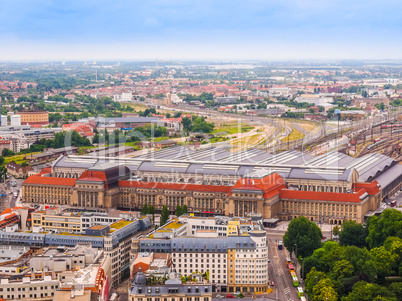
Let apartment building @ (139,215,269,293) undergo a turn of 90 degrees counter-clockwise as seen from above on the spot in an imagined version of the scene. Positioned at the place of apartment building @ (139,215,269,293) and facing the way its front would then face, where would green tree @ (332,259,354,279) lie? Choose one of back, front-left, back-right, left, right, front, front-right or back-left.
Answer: front

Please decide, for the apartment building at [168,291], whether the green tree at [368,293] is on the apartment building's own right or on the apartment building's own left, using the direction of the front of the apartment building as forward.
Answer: on the apartment building's own left

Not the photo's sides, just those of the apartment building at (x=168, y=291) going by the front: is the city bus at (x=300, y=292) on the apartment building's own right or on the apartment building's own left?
on the apartment building's own left

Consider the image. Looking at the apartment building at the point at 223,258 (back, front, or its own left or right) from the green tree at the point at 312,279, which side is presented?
left

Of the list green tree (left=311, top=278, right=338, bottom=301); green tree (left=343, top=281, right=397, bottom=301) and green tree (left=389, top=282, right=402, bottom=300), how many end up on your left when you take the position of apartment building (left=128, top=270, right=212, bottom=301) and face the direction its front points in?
3

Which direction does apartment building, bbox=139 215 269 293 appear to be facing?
toward the camera

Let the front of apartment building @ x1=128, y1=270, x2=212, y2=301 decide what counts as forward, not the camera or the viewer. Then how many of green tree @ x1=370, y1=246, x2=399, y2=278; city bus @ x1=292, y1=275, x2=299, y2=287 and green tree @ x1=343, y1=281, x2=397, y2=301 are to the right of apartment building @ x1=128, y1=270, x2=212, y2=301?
0

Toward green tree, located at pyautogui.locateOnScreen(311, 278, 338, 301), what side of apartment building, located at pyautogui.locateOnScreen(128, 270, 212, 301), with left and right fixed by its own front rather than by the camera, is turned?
left

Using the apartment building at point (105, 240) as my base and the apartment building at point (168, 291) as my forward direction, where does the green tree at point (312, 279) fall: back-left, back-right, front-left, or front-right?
front-left

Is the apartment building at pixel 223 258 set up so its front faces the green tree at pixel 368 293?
no

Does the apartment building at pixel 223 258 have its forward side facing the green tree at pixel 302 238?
no

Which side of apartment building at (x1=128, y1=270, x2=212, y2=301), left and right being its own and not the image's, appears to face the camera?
front

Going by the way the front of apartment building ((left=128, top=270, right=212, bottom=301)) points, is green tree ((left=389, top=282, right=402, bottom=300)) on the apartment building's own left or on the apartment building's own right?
on the apartment building's own left

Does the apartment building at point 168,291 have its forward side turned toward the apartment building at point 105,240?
no

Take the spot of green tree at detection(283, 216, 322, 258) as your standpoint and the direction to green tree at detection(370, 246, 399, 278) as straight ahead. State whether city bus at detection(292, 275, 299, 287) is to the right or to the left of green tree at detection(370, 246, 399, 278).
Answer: right
